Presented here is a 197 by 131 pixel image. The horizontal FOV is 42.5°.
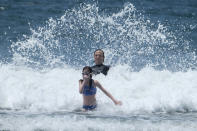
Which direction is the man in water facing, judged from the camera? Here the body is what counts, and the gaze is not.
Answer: toward the camera
